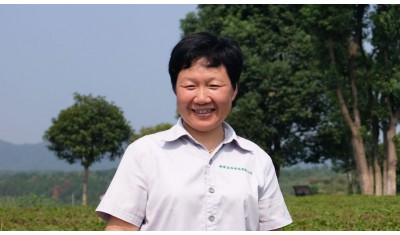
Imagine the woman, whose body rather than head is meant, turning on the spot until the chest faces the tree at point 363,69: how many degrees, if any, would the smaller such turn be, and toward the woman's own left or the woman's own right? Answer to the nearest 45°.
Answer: approximately 180°

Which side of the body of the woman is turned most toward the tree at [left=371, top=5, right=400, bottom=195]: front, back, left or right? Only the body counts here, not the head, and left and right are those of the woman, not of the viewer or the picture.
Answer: back

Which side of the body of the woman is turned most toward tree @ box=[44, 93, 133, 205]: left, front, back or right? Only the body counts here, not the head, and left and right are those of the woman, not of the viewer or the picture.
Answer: back

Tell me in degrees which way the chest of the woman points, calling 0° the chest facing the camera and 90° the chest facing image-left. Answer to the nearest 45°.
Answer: approximately 0°
